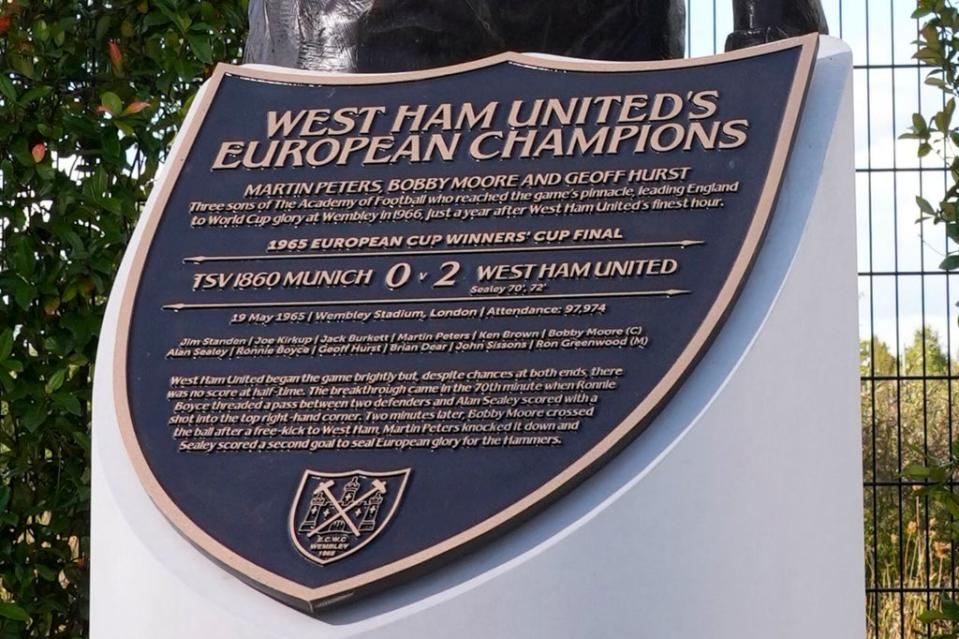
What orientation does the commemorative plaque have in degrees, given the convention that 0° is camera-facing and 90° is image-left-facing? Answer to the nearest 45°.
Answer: approximately 45°

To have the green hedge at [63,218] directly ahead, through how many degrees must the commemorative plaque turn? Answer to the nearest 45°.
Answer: approximately 90° to its right
